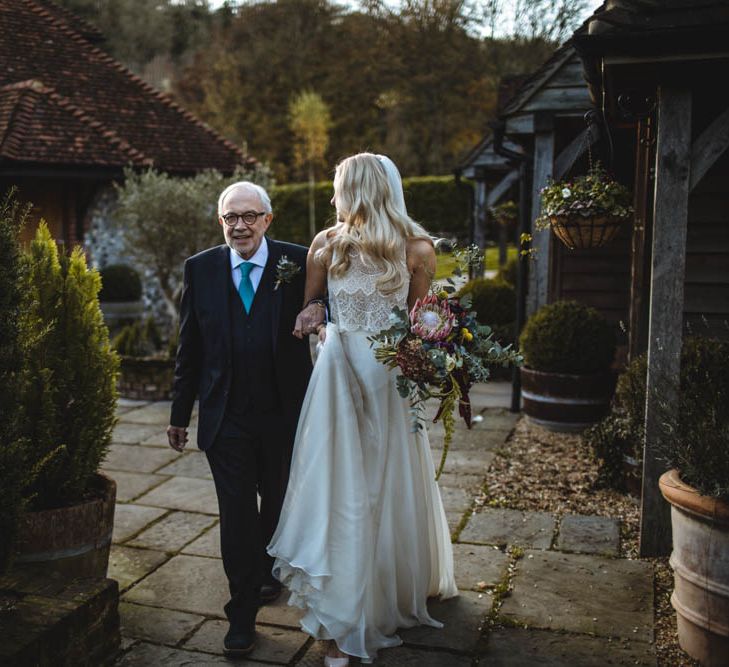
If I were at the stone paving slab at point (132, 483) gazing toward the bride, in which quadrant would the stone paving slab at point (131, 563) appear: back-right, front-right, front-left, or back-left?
front-right

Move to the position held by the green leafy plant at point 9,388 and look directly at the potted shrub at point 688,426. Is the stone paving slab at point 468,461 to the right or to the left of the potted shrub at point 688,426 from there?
left

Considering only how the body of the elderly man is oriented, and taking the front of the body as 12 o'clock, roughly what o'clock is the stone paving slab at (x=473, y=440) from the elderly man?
The stone paving slab is roughly at 7 o'clock from the elderly man.

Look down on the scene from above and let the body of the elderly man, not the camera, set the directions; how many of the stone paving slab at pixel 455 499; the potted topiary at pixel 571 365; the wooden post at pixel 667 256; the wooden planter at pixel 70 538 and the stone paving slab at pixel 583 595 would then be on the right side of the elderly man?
1

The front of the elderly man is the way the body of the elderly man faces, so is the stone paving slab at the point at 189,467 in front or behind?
behind

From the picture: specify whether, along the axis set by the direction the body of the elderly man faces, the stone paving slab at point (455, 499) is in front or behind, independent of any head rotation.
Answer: behind

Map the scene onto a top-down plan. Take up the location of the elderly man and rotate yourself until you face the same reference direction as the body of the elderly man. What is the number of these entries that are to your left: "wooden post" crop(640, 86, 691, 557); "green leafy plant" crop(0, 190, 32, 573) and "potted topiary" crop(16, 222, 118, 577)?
1

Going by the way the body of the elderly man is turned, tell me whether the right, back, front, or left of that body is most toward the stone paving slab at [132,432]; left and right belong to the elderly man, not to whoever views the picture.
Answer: back

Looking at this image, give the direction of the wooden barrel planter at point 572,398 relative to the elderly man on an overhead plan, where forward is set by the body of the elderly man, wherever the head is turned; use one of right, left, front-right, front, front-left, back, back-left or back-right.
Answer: back-left

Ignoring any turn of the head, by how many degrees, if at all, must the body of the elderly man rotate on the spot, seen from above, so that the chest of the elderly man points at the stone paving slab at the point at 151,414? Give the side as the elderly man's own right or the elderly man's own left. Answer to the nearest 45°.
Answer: approximately 180°

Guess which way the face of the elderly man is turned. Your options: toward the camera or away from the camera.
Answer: toward the camera

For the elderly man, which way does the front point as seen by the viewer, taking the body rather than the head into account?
toward the camera

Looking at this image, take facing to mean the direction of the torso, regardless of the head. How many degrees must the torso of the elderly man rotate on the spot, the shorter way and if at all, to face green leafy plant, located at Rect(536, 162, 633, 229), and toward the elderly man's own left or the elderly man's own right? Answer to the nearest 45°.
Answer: approximately 135° to the elderly man's own left

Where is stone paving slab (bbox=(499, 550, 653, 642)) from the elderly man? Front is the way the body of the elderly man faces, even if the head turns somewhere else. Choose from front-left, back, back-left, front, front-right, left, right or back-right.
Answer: left

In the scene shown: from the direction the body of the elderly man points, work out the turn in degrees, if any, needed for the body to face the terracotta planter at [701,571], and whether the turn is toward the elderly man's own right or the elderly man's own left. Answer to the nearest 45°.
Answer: approximately 90° to the elderly man's own left

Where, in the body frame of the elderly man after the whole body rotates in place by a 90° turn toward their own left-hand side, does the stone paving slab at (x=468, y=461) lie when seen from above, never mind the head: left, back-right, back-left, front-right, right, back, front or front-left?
front-left

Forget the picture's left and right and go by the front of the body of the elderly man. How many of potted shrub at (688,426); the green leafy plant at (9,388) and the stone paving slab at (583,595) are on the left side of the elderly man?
2

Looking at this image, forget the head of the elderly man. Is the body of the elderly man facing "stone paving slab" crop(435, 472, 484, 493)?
no
